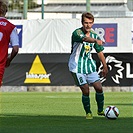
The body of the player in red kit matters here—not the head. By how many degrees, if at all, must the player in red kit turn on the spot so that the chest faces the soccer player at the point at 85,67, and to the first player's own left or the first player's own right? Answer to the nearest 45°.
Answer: approximately 45° to the first player's own right

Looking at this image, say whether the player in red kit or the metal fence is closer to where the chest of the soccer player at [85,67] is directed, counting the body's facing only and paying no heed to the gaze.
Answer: the player in red kit

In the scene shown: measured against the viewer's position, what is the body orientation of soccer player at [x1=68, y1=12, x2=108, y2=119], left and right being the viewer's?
facing the viewer and to the right of the viewer

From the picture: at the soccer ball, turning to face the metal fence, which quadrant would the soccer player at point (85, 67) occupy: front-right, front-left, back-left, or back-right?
front-left
